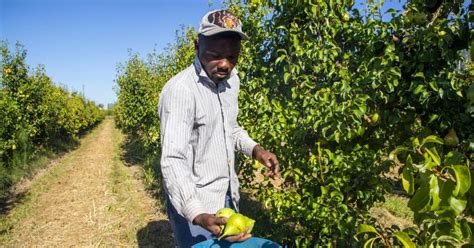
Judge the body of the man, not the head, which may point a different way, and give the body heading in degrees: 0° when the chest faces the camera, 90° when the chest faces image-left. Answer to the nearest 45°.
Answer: approximately 315°
